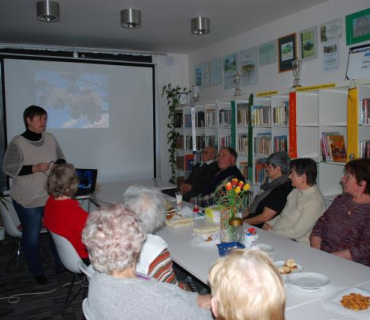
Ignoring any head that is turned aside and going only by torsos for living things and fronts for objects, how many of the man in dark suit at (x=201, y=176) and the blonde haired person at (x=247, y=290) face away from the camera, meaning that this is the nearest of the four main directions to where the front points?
1

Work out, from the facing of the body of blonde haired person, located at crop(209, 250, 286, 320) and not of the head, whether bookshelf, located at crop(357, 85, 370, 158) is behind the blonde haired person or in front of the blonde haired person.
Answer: in front

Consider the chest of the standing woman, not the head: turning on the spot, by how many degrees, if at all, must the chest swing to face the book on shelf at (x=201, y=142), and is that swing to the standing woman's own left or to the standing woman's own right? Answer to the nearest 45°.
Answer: approximately 90° to the standing woman's own left

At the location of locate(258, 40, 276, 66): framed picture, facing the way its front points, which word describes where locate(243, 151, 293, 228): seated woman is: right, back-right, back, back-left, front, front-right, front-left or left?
front-left

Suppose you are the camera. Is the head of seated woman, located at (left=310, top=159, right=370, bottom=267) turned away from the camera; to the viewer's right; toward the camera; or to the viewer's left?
to the viewer's left

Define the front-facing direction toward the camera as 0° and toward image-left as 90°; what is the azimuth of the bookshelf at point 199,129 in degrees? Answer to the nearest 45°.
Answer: approximately 45°

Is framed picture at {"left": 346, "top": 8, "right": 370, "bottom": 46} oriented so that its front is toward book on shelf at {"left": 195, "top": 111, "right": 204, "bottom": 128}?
no

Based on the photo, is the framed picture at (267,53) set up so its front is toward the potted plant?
no

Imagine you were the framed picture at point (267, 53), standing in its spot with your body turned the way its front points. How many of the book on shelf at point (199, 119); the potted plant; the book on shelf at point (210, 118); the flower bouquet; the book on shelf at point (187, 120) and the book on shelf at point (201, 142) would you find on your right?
5

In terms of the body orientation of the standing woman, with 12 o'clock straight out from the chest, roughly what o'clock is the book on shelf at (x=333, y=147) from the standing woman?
The book on shelf is roughly at 11 o'clock from the standing woman.

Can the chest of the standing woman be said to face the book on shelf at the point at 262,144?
no

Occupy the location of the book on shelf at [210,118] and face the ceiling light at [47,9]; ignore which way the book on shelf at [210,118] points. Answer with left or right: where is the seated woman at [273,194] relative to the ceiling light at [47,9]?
left

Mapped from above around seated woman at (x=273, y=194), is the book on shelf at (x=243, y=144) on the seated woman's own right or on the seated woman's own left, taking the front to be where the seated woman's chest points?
on the seated woman's own right

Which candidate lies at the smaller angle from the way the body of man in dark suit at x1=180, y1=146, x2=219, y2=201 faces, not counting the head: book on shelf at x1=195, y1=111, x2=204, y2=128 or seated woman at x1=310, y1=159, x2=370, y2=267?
the seated woman

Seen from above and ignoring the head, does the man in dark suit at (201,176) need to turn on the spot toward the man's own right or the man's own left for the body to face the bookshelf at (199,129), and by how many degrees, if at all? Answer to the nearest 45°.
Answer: approximately 135° to the man's own right

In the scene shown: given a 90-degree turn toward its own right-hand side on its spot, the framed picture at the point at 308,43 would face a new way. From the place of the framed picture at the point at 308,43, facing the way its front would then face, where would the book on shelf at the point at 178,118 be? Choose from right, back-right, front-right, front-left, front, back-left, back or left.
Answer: front

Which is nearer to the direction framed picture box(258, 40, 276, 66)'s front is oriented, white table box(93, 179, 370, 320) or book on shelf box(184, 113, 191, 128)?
the white table

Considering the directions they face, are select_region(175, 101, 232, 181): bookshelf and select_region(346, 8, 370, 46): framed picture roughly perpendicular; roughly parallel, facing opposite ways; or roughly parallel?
roughly parallel

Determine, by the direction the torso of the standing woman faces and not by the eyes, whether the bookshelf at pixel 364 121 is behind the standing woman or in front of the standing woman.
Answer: in front

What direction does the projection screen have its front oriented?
toward the camera

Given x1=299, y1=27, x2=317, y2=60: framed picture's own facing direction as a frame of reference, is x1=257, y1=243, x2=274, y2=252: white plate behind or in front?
in front

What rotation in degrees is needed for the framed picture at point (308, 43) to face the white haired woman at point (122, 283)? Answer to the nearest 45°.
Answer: approximately 45° to its left
